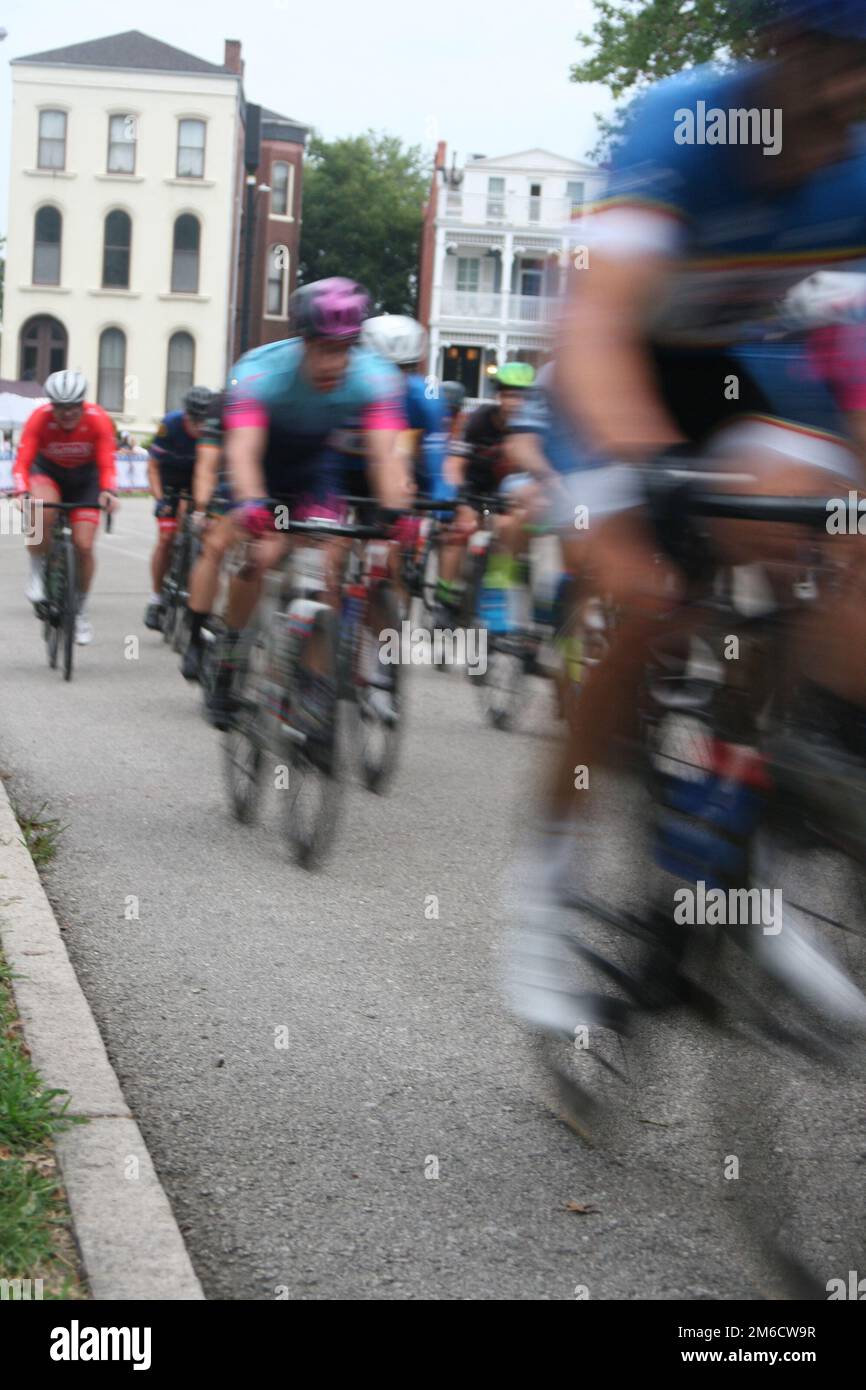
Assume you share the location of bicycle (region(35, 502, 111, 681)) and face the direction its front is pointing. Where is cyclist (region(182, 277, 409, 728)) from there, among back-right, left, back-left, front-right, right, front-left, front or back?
front

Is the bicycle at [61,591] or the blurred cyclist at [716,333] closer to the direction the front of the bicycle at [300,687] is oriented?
the blurred cyclist

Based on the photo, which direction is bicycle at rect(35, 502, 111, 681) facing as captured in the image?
toward the camera

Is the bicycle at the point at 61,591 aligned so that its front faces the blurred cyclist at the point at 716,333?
yes

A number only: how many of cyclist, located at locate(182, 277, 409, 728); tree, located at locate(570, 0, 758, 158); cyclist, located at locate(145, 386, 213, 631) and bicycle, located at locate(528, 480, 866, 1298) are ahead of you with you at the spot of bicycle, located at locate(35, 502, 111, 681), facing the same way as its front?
2

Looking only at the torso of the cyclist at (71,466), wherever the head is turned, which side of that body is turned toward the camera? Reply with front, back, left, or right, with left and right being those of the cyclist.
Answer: front

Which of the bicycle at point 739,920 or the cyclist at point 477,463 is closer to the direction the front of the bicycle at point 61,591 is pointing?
the bicycle

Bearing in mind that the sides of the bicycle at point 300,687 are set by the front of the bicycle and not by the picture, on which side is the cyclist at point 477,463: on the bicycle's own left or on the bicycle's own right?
on the bicycle's own left

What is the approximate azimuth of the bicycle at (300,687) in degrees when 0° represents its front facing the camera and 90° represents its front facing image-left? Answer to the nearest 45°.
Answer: approximately 315°
